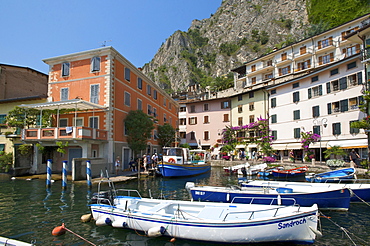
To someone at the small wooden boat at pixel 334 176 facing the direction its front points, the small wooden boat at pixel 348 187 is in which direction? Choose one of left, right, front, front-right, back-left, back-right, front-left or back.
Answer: right

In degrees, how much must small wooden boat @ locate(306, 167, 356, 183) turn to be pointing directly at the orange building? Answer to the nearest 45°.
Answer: approximately 180°

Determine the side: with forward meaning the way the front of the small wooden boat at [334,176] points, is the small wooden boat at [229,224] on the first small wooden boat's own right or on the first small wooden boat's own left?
on the first small wooden boat's own right

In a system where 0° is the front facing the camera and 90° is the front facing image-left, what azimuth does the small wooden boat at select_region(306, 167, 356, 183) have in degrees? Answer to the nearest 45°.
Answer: approximately 270°
